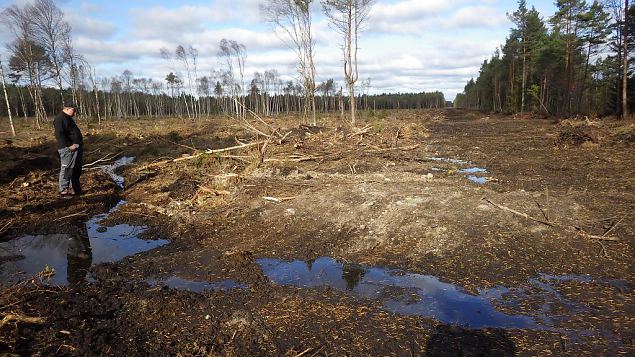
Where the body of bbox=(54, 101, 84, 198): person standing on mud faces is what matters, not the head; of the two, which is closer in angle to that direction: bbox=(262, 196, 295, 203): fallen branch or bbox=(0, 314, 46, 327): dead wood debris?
the fallen branch

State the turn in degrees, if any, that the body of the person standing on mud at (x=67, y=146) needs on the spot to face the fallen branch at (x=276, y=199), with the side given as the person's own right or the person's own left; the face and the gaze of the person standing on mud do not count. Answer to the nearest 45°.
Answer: approximately 45° to the person's own right

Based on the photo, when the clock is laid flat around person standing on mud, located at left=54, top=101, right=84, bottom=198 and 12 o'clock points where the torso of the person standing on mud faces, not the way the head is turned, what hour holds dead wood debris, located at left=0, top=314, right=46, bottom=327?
The dead wood debris is roughly at 3 o'clock from the person standing on mud.

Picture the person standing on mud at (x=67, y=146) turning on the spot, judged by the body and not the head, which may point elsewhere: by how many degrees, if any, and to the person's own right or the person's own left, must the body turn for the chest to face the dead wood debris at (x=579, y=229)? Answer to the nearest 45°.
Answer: approximately 45° to the person's own right

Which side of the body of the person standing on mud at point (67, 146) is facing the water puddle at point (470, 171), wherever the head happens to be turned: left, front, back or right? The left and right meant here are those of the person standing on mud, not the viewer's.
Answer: front

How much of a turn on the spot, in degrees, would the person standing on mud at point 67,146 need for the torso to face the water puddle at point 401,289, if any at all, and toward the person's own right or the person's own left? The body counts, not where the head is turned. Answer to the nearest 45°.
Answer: approximately 45° to the person's own right

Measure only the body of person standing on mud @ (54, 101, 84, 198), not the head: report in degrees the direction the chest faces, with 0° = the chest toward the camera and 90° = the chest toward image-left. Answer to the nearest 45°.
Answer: approximately 270°

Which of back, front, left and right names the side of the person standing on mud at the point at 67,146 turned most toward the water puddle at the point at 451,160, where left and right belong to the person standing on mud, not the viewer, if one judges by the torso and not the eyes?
front

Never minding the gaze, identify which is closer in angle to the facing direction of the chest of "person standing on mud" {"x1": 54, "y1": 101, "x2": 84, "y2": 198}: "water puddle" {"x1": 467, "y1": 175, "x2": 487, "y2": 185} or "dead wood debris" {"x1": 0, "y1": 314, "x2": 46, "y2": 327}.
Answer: the water puddle
